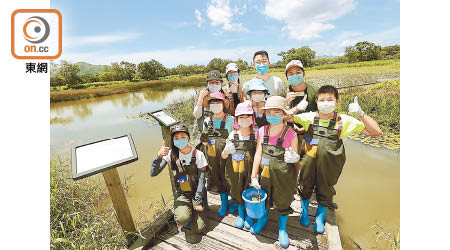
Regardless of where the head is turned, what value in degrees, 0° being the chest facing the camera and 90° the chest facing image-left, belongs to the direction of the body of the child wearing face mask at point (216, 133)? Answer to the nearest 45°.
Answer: approximately 0°

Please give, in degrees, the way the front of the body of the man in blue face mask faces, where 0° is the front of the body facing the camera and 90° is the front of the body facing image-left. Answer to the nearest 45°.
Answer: approximately 0°
